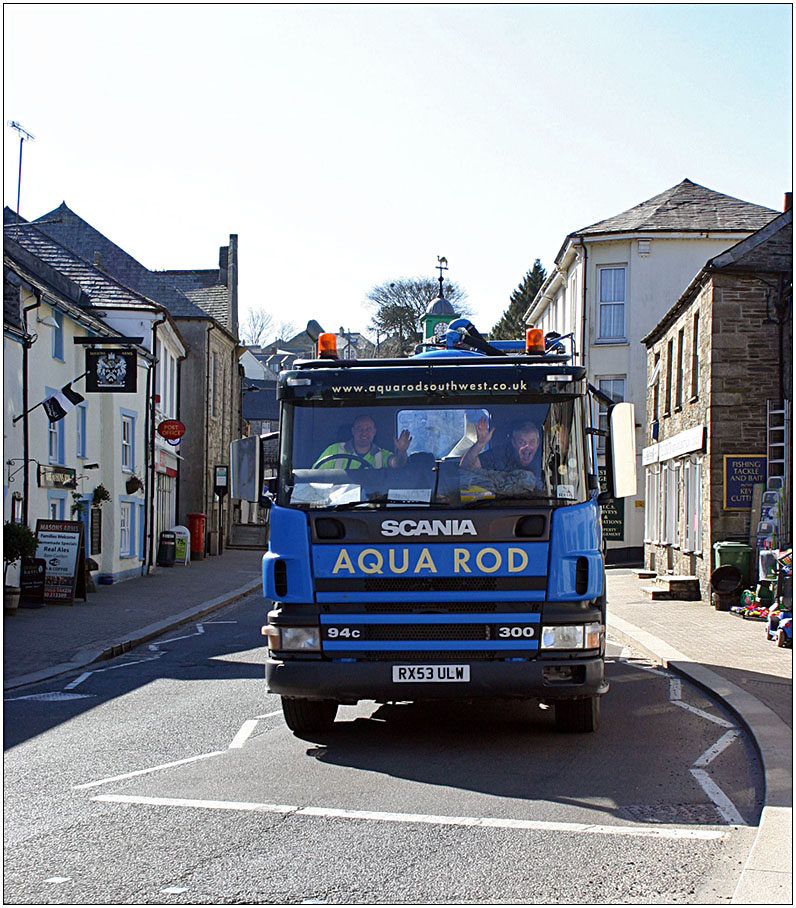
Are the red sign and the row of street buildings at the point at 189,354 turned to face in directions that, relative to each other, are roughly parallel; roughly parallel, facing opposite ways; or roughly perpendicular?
roughly perpendicular

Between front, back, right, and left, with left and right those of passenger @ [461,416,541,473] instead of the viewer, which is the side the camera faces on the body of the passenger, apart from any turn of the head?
front

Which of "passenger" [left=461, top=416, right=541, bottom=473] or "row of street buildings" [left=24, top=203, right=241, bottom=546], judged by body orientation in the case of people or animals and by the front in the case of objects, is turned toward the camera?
the passenger

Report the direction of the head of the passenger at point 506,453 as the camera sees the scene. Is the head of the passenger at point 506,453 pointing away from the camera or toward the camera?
toward the camera

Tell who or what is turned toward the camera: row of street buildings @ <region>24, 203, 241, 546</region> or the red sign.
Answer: the red sign

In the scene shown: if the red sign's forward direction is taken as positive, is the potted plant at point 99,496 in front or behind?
in front

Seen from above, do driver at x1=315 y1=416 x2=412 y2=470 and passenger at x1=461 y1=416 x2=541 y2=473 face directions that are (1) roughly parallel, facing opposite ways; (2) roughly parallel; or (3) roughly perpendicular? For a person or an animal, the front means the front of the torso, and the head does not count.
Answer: roughly parallel

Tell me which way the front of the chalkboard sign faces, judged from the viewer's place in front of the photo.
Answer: facing the viewer and to the right of the viewer

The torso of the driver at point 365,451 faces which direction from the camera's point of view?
toward the camera

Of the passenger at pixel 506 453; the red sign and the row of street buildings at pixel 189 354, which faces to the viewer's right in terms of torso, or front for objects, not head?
the row of street buildings

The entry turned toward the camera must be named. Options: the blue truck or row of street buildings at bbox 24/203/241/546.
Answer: the blue truck

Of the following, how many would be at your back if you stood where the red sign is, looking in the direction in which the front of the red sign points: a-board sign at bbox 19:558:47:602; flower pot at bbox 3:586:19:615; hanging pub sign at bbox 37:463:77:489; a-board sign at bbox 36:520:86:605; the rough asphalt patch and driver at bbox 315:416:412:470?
0

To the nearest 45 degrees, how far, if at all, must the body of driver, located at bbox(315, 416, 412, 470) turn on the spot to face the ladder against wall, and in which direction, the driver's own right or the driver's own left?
approximately 135° to the driver's own left

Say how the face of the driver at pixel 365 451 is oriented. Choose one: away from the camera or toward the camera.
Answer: toward the camera

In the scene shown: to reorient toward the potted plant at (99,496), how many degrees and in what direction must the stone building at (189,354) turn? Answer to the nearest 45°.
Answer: approximately 90° to its right

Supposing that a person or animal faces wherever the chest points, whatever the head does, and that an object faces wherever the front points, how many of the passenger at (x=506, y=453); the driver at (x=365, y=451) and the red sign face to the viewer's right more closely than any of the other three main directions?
0

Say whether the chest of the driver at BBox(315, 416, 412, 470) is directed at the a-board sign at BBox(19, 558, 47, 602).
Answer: no

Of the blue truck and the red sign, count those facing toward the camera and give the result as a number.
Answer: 2

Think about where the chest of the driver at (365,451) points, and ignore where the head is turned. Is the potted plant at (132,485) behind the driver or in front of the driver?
behind

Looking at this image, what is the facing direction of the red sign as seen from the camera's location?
facing the viewer
